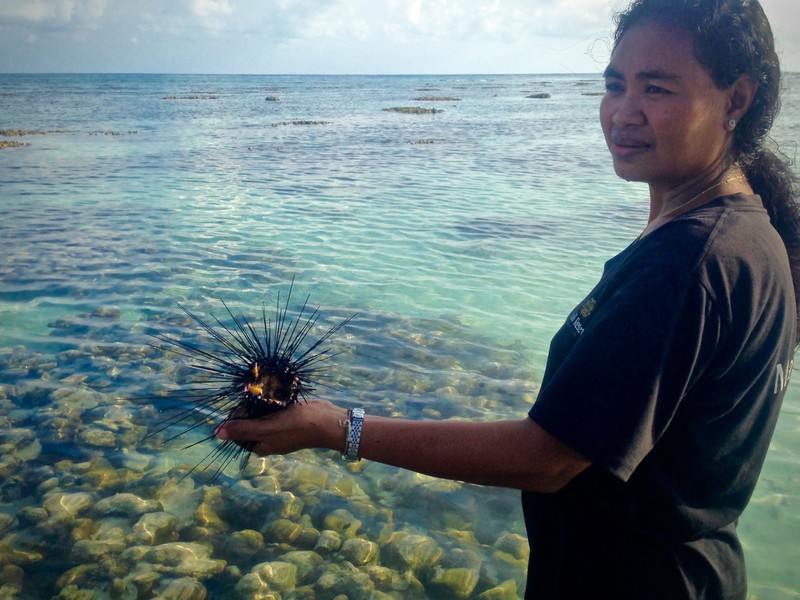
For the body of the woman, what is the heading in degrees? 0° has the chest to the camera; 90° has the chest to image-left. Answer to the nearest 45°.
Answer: approximately 90°

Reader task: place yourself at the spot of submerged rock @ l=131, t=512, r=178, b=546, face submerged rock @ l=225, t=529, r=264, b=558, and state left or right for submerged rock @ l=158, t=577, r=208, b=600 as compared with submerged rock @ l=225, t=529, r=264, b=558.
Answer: right

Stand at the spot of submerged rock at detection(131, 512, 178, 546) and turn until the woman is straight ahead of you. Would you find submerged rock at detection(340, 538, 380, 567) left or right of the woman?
left
